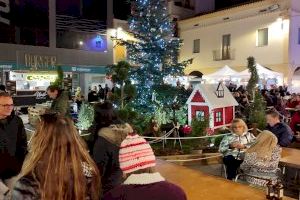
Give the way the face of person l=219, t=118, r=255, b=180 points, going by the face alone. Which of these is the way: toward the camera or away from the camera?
toward the camera

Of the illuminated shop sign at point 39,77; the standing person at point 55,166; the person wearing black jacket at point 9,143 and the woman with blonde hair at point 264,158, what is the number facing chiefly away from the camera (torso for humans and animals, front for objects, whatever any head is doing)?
2

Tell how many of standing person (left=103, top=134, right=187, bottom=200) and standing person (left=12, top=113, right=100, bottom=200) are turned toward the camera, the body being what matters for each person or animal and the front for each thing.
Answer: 0

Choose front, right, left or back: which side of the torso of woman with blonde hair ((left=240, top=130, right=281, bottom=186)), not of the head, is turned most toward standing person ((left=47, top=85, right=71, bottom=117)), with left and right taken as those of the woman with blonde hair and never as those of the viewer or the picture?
left

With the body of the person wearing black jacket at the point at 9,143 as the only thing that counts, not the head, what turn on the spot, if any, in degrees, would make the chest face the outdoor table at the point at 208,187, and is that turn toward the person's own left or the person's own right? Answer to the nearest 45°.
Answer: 0° — they already face it

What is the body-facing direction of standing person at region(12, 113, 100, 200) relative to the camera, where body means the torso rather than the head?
away from the camera

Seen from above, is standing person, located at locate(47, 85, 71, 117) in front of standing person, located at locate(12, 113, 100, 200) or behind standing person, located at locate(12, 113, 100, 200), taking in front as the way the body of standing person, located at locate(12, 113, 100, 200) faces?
in front

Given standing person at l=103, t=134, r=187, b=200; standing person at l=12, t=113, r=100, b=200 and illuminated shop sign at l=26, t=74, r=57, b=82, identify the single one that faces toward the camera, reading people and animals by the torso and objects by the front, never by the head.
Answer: the illuminated shop sign

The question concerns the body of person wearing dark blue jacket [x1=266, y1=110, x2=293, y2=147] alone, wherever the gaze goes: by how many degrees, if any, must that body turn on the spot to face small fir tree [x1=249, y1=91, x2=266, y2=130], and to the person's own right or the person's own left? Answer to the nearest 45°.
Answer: approximately 135° to the person's own right

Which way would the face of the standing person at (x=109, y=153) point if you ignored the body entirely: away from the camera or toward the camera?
away from the camera

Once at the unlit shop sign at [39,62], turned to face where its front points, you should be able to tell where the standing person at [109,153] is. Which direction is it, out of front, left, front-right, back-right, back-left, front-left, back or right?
front

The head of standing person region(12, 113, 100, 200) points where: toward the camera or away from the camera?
away from the camera

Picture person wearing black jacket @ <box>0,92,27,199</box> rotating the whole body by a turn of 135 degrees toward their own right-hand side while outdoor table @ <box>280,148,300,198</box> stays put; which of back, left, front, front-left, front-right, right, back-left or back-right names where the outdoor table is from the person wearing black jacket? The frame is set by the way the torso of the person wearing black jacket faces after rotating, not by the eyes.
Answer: back

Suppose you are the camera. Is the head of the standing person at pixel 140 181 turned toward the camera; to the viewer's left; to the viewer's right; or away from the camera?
away from the camera

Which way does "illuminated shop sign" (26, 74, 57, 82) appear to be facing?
toward the camera

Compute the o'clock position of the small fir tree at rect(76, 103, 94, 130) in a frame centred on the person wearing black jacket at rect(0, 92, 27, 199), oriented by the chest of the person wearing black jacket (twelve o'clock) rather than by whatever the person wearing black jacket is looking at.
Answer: The small fir tree is roughly at 8 o'clock from the person wearing black jacket.
